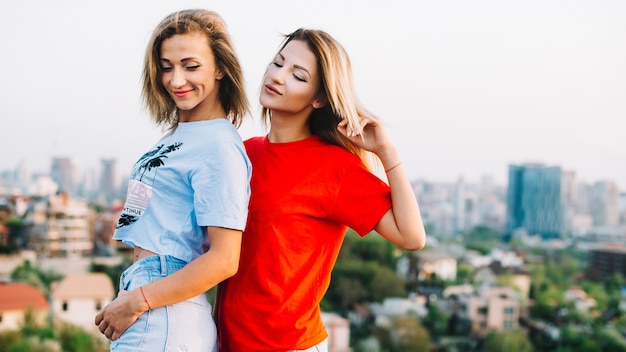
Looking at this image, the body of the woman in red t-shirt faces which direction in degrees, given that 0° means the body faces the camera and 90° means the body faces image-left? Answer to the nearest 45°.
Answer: approximately 45°

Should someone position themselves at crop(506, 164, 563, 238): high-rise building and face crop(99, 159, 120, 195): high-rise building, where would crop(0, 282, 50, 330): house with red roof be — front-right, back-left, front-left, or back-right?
front-left

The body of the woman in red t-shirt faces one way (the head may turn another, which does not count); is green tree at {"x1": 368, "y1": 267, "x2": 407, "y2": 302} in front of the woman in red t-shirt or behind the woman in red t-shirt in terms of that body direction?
behind

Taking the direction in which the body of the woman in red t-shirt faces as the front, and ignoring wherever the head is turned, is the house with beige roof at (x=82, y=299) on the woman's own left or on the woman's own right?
on the woman's own right

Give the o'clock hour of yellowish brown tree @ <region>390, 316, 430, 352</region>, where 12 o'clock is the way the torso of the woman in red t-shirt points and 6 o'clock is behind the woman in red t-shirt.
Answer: The yellowish brown tree is roughly at 5 o'clock from the woman in red t-shirt.

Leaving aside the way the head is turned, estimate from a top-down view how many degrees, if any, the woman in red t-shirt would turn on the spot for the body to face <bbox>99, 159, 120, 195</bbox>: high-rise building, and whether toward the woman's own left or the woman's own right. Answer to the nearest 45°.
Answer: approximately 135° to the woman's own right

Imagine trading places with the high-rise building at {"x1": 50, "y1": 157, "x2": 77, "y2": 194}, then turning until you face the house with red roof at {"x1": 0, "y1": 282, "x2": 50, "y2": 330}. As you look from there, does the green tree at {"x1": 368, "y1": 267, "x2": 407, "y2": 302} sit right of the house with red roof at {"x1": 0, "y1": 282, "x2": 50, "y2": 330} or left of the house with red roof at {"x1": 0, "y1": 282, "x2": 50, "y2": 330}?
left

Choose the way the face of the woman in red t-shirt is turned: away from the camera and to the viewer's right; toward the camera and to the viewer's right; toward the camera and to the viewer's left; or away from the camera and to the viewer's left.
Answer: toward the camera and to the viewer's left

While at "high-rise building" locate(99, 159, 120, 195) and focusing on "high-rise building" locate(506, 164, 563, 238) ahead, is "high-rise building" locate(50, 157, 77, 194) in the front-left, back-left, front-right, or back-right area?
back-right

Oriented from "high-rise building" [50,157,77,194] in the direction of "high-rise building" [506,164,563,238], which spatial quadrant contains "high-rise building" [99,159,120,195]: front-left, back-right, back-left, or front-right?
front-left
